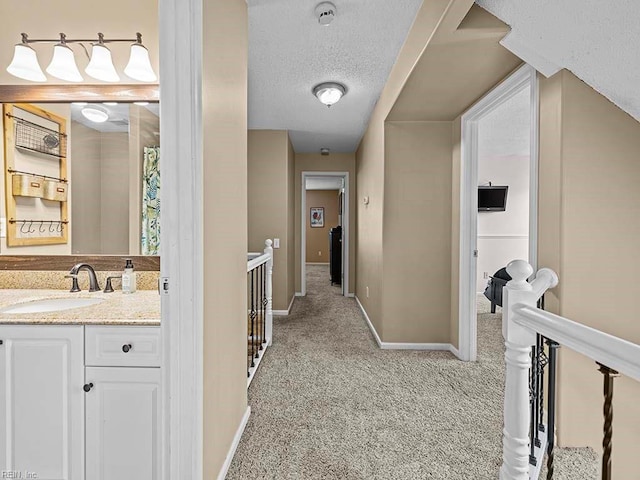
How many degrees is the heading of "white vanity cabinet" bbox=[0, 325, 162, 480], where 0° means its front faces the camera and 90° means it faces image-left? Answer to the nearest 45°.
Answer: approximately 0°
